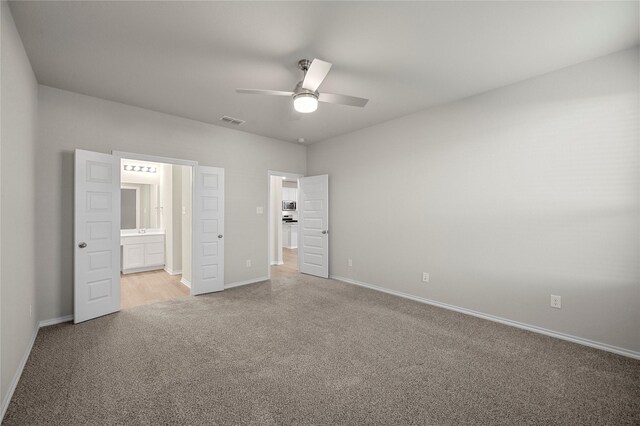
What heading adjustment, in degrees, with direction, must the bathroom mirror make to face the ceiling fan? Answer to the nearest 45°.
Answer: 0° — it already faces it

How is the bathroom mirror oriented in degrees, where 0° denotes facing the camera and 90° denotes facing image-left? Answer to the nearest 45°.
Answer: approximately 0°

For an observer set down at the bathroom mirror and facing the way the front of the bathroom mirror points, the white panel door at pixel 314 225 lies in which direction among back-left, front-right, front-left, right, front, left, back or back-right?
front-left

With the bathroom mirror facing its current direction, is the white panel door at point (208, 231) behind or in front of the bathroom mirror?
in front
